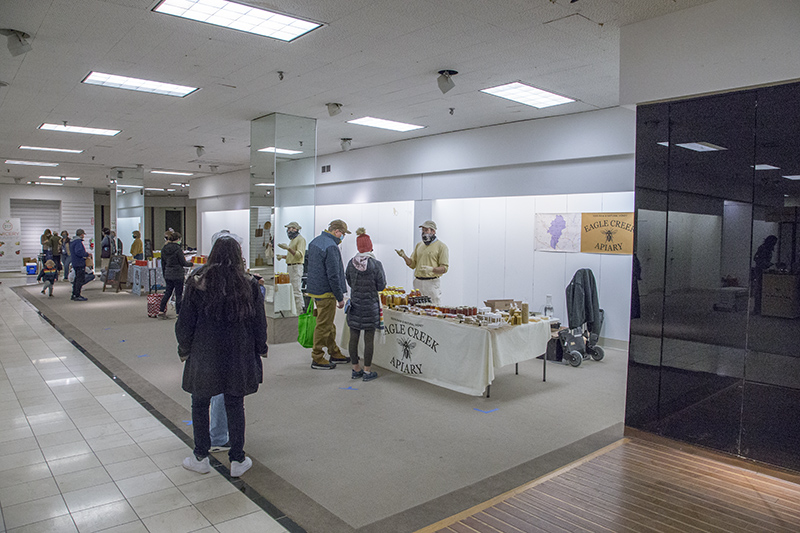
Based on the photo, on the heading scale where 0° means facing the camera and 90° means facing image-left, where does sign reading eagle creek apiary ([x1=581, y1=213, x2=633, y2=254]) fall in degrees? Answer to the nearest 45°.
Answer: approximately 0°

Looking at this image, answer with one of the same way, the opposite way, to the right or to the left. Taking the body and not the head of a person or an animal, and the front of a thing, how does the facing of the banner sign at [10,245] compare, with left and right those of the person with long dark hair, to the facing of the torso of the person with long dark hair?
the opposite way

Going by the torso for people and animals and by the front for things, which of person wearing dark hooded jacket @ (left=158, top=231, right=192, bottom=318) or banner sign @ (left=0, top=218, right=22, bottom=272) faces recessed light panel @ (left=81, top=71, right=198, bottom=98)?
the banner sign

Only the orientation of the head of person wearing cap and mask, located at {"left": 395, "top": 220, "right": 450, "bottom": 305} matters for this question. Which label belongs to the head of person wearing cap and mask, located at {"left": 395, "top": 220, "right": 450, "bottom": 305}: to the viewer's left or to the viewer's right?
to the viewer's left

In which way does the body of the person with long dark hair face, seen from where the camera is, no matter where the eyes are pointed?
away from the camera

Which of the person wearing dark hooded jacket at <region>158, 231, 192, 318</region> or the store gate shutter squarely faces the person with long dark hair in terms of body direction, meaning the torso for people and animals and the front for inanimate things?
the store gate shutter

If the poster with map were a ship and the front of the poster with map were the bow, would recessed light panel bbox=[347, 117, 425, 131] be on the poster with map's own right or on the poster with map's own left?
on the poster with map's own right

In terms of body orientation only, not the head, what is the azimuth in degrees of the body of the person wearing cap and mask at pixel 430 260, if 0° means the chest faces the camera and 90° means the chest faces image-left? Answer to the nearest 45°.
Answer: approximately 45°

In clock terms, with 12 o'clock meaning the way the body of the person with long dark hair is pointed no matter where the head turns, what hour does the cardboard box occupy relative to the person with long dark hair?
The cardboard box is roughly at 2 o'clock from the person with long dark hair.

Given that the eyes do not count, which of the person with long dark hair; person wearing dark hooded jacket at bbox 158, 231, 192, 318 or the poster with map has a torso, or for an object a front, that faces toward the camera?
the poster with map

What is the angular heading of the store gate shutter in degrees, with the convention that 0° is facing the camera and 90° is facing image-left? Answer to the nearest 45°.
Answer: approximately 0°

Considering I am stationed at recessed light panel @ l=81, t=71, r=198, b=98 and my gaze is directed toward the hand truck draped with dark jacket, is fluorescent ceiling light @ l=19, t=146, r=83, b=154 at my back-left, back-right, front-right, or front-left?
back-left

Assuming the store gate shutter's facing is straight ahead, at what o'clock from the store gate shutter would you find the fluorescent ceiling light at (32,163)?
The fluorescent ceiling light is roughly at 12 o'clock from the store gate shutter.

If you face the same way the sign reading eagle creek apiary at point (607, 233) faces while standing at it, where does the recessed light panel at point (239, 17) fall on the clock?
The recessed light panel is roughly at 1 o'clock from the sign reading eagle creek apiary.

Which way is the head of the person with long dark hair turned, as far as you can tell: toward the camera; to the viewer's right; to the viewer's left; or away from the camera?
away from the camera
